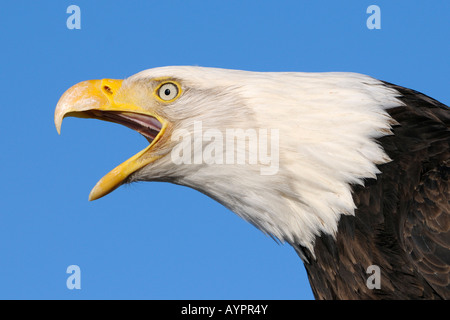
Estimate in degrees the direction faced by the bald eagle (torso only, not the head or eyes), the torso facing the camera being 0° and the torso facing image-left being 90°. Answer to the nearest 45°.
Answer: approximately 90°
